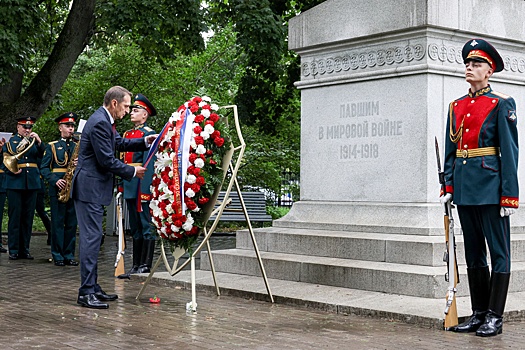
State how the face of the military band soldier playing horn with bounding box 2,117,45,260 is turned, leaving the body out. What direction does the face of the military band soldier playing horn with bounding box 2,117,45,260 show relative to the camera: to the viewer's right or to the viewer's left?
to the viewer's right

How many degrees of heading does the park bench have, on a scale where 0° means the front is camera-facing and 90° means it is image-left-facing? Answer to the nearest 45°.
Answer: approximately 0°

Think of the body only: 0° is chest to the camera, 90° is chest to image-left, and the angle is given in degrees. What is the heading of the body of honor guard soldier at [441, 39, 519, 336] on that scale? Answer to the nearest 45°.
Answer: approximately 45°

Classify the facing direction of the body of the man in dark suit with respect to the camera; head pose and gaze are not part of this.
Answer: to the viewer's right

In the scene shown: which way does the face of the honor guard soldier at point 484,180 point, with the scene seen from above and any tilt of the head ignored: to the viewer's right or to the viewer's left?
to the viewer's left
